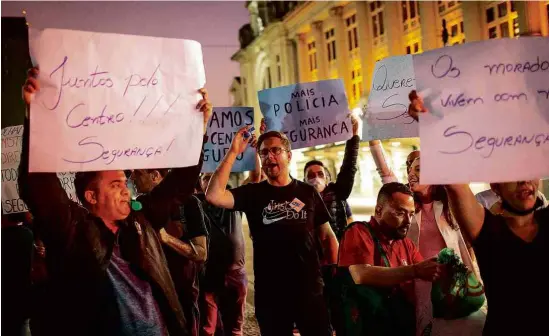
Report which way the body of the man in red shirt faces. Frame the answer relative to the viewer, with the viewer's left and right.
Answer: facing the viewer and to the right of the viewer

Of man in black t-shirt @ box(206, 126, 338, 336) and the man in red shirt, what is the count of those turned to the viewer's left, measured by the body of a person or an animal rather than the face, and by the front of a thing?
0

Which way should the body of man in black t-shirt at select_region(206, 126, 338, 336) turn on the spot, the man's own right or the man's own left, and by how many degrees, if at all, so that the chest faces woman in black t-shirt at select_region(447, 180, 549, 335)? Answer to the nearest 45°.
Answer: approximately 45° to the man's own left

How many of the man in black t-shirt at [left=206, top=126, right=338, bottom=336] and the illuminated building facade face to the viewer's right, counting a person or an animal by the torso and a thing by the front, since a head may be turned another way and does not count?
0

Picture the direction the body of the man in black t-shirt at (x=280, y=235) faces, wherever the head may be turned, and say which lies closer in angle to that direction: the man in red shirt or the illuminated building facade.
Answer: the man in red shirt

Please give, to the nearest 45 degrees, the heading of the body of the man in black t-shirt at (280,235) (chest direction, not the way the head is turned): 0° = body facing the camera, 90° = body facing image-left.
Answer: approximately 0°

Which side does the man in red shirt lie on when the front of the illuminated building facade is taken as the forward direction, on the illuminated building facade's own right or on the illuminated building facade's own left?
on the illuminated building facade's own left

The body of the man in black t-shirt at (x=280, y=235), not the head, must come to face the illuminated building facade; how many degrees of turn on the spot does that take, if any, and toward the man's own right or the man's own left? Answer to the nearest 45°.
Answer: approximately 180°

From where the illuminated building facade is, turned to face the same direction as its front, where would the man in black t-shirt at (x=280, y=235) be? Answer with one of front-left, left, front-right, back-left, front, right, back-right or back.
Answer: front-left

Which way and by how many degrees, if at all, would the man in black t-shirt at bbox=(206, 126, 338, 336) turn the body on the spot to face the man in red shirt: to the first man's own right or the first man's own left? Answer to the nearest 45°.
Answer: approximately 45° to the first man's own left

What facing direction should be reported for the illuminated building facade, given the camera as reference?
facing the viewer and to the left of the viewer
